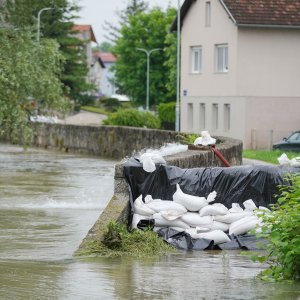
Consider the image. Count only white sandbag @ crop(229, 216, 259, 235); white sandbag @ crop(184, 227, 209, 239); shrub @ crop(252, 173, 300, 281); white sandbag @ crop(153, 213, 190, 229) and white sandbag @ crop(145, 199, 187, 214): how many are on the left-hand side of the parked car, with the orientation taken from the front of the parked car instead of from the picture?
5

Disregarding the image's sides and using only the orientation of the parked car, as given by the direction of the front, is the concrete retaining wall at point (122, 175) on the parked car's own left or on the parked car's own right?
on the parked car's own left

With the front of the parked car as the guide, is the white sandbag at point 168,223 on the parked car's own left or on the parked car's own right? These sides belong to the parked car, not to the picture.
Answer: on the parked car's own left

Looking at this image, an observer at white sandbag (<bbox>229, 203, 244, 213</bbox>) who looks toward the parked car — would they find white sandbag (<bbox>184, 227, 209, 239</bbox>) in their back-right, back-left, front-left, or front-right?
back-left

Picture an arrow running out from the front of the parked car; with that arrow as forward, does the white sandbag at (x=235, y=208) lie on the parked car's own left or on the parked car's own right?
on the parked car's own left

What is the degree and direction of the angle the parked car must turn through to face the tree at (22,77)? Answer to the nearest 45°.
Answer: approximately 45° to its left

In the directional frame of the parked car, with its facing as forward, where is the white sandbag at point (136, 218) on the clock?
The white sandbag is roughly at 9 o'clock from the parked car.

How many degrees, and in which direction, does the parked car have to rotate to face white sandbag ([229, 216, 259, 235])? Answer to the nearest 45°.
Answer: approximately 90° to its left

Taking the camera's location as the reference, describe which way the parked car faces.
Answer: facing to the left of the viewer

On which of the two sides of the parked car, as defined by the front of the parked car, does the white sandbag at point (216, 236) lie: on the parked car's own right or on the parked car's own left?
on the parked car's own left

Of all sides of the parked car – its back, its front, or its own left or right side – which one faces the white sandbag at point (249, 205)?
left

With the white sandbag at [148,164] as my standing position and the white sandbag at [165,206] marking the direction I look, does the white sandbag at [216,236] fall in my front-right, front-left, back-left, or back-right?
front-left

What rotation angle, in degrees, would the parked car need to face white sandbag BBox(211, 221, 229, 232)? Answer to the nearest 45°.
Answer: approximately 90° to its left

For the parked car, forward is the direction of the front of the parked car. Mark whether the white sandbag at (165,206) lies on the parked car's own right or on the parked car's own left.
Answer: on the parked car's own left
